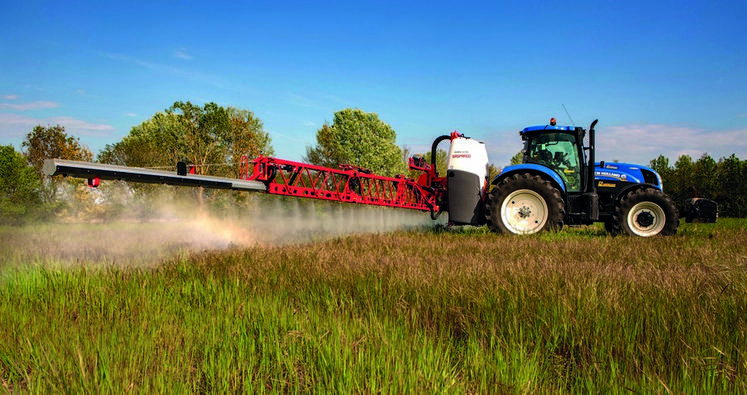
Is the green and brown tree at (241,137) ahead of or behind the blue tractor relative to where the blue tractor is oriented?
behind

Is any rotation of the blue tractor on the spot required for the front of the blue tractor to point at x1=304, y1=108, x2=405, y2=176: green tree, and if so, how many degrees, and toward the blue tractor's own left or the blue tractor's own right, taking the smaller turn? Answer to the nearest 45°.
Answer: approximately 135° to the blue tractor's own left

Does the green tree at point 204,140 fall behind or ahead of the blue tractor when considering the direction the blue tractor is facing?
behind

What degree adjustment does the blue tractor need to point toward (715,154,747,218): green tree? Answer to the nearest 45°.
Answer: approximately 90° to its left

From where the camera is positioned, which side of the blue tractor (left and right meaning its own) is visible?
right
